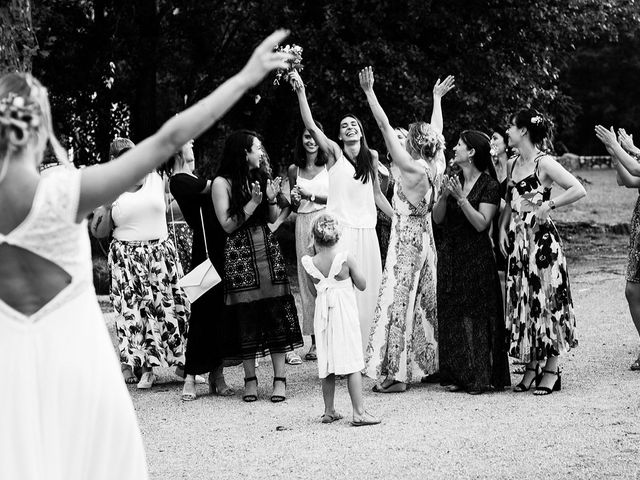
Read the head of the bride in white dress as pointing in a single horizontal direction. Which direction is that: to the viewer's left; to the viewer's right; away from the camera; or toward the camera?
away from the camera

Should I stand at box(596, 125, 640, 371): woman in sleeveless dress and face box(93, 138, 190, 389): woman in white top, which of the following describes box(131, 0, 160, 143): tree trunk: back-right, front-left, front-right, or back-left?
front-right

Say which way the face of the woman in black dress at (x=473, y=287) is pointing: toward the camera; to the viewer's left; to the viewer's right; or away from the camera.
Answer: to the viewer's left

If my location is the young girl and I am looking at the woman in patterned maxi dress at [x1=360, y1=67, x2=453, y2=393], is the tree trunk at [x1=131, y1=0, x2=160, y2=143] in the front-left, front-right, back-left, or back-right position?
front-left

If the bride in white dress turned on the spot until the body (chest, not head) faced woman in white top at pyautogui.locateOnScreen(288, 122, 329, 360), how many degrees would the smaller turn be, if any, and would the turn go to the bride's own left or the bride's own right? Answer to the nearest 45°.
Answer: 0° — they already face them

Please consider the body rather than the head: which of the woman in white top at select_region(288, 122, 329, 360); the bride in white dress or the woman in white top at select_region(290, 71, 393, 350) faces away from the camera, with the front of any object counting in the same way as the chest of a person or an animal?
the bride in white dress

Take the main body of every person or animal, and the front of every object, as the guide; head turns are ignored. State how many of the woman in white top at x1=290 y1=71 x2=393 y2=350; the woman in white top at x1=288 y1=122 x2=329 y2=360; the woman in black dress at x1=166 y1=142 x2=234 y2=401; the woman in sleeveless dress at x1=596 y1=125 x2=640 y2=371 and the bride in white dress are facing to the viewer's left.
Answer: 1

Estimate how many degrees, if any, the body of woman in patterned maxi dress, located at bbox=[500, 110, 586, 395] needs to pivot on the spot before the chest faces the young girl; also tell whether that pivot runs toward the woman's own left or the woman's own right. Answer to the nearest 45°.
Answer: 0° — they already face them

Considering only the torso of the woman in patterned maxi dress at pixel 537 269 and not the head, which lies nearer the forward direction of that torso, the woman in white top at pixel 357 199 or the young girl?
the young girl

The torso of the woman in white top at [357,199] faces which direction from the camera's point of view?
toward the camera

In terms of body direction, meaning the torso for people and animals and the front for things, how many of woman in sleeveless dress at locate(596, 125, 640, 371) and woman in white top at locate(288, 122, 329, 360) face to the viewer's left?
1

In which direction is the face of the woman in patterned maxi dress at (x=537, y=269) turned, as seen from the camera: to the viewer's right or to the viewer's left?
to the viewer's left

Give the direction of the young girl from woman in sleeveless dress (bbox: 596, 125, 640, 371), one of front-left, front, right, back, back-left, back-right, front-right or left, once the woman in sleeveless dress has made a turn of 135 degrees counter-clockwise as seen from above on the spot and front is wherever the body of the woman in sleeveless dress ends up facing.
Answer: right

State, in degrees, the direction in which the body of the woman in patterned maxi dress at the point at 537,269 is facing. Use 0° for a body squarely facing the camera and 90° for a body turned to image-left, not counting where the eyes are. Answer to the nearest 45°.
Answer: approximately 45°

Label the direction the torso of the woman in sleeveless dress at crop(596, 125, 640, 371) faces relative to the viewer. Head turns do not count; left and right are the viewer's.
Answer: facing to the left of the viewer

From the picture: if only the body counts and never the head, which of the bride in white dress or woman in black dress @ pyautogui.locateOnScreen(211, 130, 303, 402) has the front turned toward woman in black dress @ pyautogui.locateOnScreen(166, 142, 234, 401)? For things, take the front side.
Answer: the bride in white dress

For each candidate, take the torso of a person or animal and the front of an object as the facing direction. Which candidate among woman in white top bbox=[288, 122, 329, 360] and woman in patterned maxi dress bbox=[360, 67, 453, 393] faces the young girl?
the woman in white top

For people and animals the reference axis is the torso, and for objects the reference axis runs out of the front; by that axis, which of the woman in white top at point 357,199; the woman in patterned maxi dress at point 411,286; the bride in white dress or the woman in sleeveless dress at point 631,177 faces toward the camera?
the woman in white top

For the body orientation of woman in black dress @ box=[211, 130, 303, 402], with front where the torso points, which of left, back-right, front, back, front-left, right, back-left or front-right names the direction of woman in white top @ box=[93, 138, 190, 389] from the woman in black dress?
back

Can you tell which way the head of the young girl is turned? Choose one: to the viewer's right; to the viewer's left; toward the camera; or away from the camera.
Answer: away from the camera

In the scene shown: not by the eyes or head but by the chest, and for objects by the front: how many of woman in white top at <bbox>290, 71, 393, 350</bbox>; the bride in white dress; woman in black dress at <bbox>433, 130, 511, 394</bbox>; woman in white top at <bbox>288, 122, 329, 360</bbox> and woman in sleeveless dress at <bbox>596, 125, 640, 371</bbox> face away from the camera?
1
